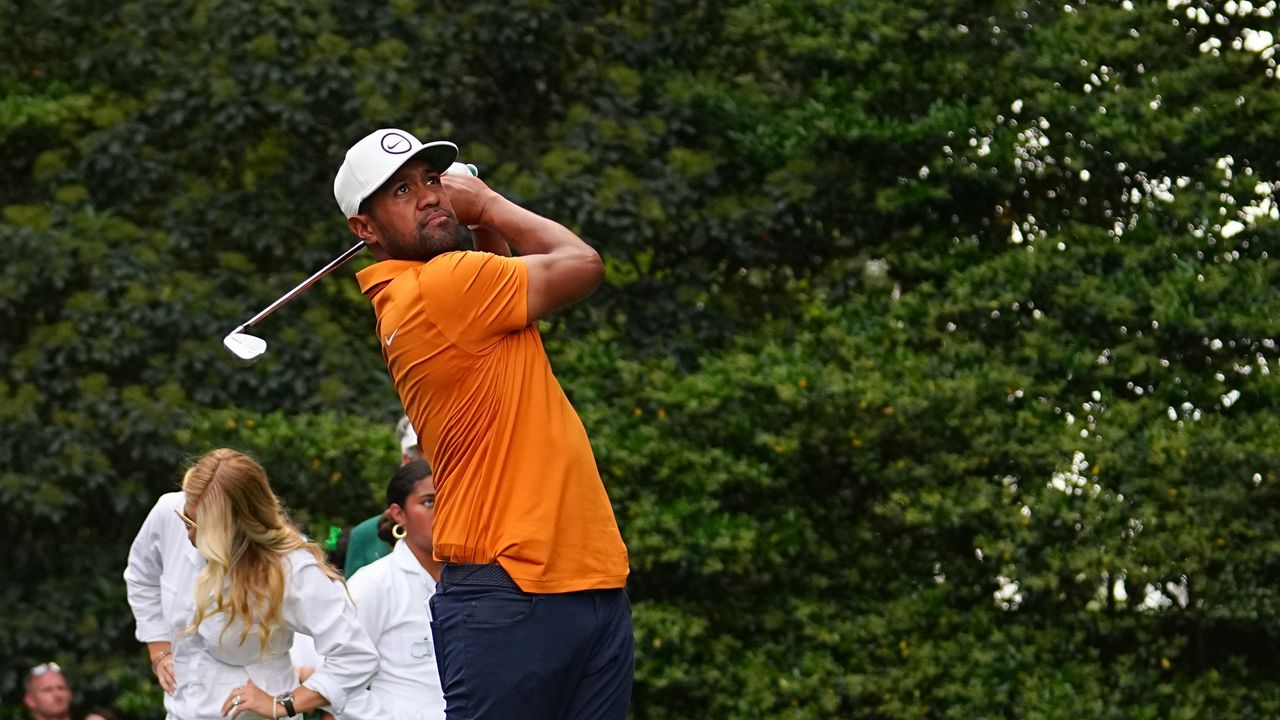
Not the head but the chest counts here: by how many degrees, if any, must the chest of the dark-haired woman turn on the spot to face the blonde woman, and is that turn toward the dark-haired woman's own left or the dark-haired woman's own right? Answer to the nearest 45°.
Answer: approximately 90° to the dark-haired woman's own right

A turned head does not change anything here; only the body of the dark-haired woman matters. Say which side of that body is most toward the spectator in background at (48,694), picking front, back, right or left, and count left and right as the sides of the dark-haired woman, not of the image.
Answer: back

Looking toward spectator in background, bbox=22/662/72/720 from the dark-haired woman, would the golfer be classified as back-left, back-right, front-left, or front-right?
back-left

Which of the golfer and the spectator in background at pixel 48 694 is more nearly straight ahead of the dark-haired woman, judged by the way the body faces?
the golfer

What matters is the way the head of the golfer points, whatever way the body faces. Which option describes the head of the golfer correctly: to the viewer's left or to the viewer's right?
to the viewer's right

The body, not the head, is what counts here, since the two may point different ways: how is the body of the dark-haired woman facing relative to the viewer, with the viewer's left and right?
facing the viewer and to the right of the viewer

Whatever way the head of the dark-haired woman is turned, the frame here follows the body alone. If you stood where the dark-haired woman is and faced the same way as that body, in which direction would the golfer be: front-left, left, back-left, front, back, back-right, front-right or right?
front-right

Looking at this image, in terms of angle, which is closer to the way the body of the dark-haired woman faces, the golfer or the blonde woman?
the golfer
